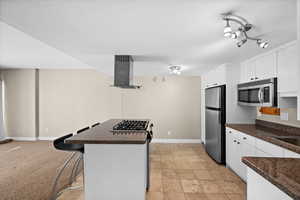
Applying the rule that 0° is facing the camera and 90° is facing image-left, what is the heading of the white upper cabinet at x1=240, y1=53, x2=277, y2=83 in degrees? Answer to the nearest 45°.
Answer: approximately 45°

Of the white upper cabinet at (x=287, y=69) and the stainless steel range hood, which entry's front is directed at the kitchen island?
the white upper cabinet

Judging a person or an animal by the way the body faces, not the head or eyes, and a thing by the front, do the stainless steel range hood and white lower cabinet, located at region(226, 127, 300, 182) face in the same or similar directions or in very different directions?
very different directions

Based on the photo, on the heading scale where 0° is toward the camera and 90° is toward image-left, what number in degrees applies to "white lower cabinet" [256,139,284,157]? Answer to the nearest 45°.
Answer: approximately 45°

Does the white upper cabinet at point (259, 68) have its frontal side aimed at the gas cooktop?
yes
